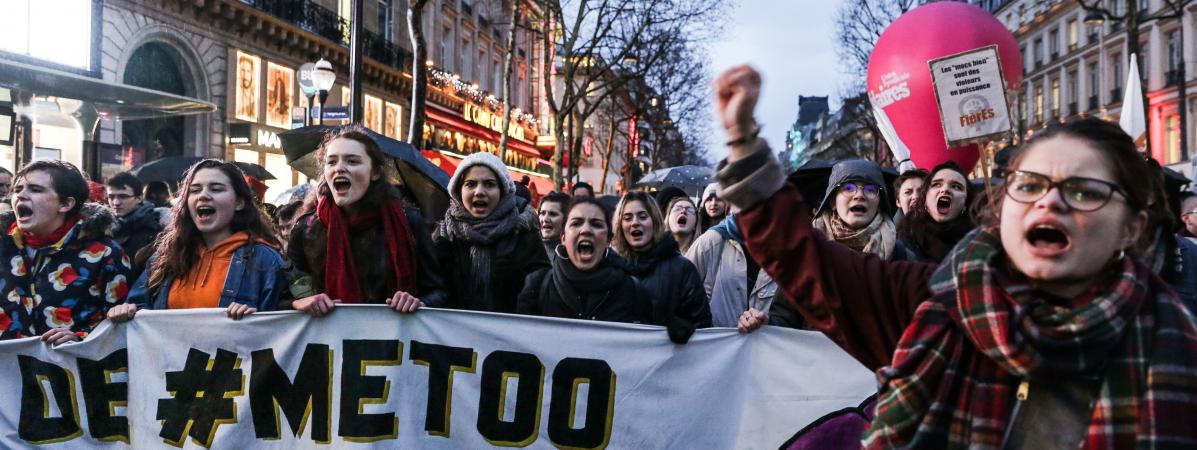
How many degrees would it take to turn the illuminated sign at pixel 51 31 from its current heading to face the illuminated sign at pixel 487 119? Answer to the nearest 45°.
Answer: approximately 90° to its left

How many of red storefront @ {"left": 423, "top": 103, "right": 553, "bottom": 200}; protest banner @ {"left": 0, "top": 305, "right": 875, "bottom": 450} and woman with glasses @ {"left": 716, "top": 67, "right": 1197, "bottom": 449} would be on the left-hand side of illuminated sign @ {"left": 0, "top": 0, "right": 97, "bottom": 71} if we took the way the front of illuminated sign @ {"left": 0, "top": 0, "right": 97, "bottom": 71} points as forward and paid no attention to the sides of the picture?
1

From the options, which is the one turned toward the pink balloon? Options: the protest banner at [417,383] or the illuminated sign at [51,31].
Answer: the illuminated sign

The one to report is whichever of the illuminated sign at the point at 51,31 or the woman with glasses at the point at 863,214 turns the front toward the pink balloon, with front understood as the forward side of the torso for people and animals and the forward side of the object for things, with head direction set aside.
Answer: the illuminated sign

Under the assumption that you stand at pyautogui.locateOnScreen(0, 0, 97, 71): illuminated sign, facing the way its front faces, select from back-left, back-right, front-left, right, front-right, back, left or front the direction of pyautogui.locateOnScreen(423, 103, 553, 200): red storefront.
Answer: left

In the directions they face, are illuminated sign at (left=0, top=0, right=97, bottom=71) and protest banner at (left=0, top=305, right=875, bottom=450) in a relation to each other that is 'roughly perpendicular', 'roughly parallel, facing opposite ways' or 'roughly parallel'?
roughly perpendicular

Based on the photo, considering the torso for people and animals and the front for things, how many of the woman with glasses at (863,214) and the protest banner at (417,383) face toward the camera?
2

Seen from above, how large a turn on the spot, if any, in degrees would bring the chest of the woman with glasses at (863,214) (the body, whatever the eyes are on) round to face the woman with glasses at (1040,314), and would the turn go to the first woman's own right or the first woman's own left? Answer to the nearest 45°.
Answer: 0° — they already face them
